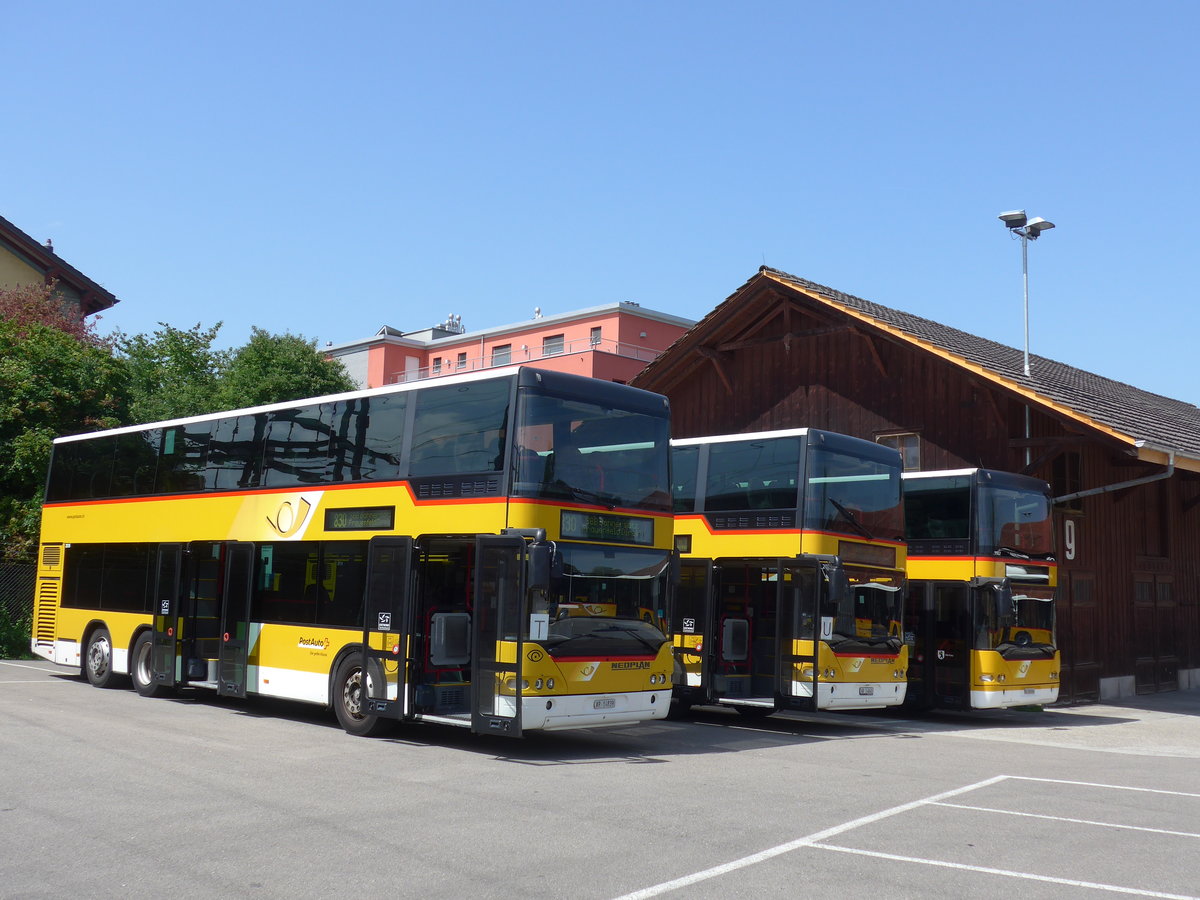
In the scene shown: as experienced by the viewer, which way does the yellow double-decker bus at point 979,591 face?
facing the viewer and to the right of the viewer

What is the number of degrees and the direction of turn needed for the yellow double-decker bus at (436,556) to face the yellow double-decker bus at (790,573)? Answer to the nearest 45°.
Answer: approximately 90° to its left

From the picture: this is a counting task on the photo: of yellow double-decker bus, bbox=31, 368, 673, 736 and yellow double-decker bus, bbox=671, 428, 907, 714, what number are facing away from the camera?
0

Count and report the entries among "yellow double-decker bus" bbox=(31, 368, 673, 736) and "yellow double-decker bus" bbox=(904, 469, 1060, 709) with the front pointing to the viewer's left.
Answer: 0

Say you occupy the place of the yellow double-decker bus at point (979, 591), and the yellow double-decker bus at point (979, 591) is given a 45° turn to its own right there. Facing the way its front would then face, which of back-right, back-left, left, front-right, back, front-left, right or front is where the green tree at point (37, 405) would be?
right

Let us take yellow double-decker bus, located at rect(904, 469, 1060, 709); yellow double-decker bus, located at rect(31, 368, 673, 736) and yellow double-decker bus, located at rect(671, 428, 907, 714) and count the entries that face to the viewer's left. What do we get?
0

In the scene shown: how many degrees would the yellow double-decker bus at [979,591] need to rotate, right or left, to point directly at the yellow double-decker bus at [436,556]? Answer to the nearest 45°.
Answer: approximately 90° to its right

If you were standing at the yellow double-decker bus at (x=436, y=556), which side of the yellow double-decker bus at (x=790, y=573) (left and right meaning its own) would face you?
right

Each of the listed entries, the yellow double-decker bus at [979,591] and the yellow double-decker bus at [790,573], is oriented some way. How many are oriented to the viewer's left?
0

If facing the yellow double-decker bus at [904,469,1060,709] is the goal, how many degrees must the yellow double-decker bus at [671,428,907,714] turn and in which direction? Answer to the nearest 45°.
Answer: approximately 90° to its left

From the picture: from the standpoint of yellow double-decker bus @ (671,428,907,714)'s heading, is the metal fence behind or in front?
behind
